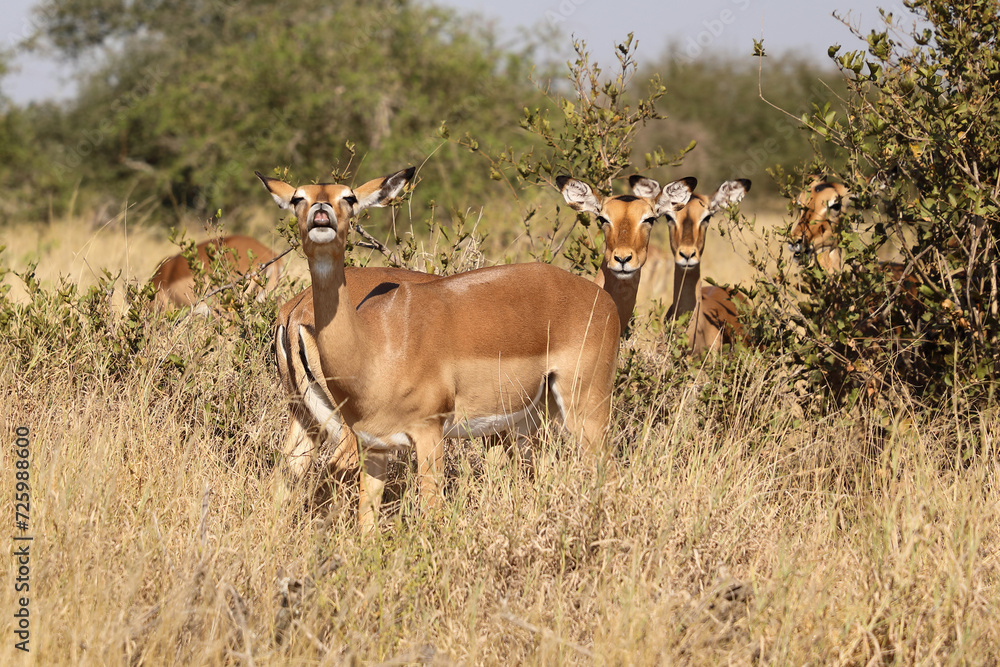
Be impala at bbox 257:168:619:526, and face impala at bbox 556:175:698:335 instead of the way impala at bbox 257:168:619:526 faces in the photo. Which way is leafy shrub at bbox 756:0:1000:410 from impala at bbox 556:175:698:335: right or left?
right

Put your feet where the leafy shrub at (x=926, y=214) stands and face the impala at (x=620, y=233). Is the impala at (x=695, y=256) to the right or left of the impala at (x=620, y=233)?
right

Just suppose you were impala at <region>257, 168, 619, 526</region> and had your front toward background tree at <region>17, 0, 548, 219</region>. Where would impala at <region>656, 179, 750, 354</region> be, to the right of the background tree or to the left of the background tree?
right

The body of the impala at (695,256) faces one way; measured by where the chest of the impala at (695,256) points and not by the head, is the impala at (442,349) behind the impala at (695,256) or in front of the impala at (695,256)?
in front

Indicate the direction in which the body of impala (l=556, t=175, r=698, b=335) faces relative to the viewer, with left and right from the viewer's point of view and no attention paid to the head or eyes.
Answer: facing the viewer

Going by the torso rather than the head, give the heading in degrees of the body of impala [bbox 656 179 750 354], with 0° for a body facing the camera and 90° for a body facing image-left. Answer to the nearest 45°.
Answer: approximately 45°

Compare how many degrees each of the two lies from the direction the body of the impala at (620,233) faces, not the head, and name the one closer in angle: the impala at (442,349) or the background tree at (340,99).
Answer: the impala

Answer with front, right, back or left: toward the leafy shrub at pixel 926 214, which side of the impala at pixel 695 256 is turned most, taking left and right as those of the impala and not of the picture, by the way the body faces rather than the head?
left

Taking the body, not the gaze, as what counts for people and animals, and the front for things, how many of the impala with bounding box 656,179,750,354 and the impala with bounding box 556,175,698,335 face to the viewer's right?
0

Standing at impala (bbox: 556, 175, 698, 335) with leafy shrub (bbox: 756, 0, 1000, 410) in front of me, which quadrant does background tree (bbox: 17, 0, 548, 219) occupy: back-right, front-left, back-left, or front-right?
back-left

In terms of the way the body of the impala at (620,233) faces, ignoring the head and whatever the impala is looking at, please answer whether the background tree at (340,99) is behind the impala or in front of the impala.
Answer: behind

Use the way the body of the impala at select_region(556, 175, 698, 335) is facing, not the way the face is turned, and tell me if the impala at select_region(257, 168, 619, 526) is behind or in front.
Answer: in front
